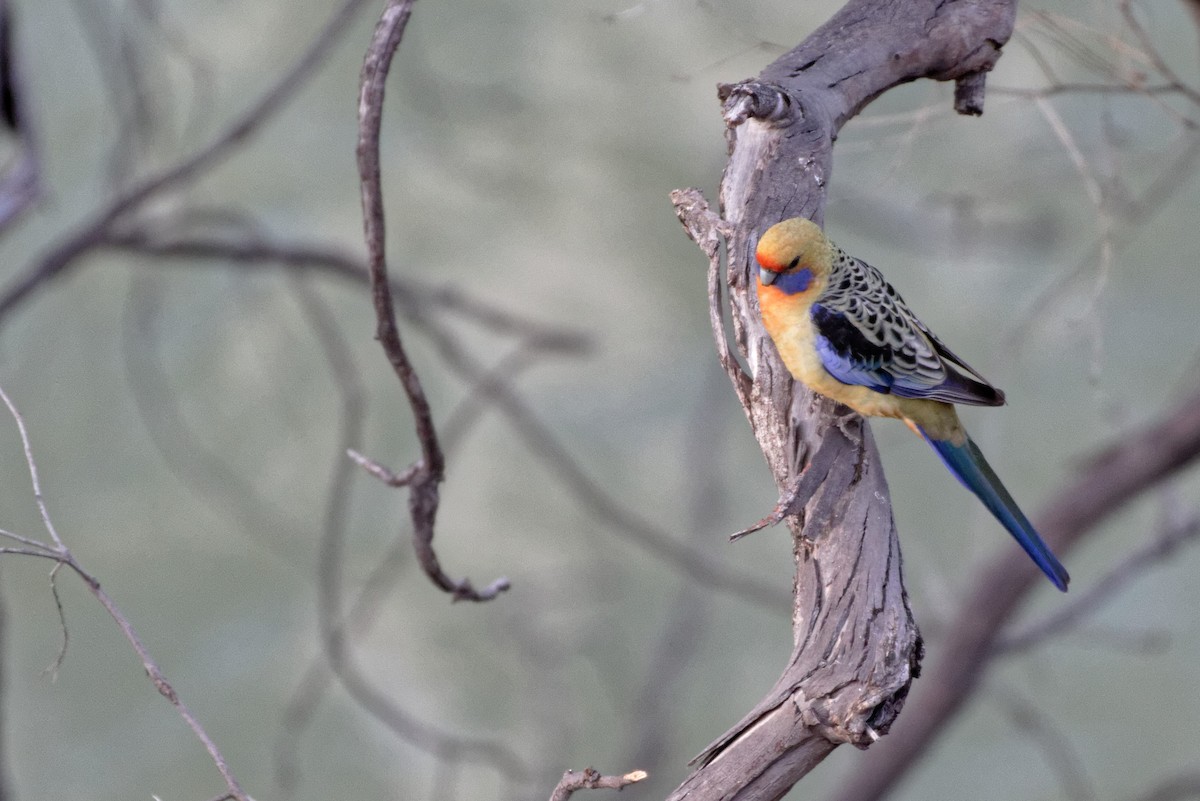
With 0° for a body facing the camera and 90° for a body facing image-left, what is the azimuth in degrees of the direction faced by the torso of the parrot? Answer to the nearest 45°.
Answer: approximately 90°

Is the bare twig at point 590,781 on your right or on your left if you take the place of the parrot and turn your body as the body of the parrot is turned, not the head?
on your left

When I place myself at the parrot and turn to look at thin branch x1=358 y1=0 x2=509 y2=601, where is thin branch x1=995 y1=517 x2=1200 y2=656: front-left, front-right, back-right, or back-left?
back-right

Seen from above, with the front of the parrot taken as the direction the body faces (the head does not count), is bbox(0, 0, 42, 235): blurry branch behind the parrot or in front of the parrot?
in front
